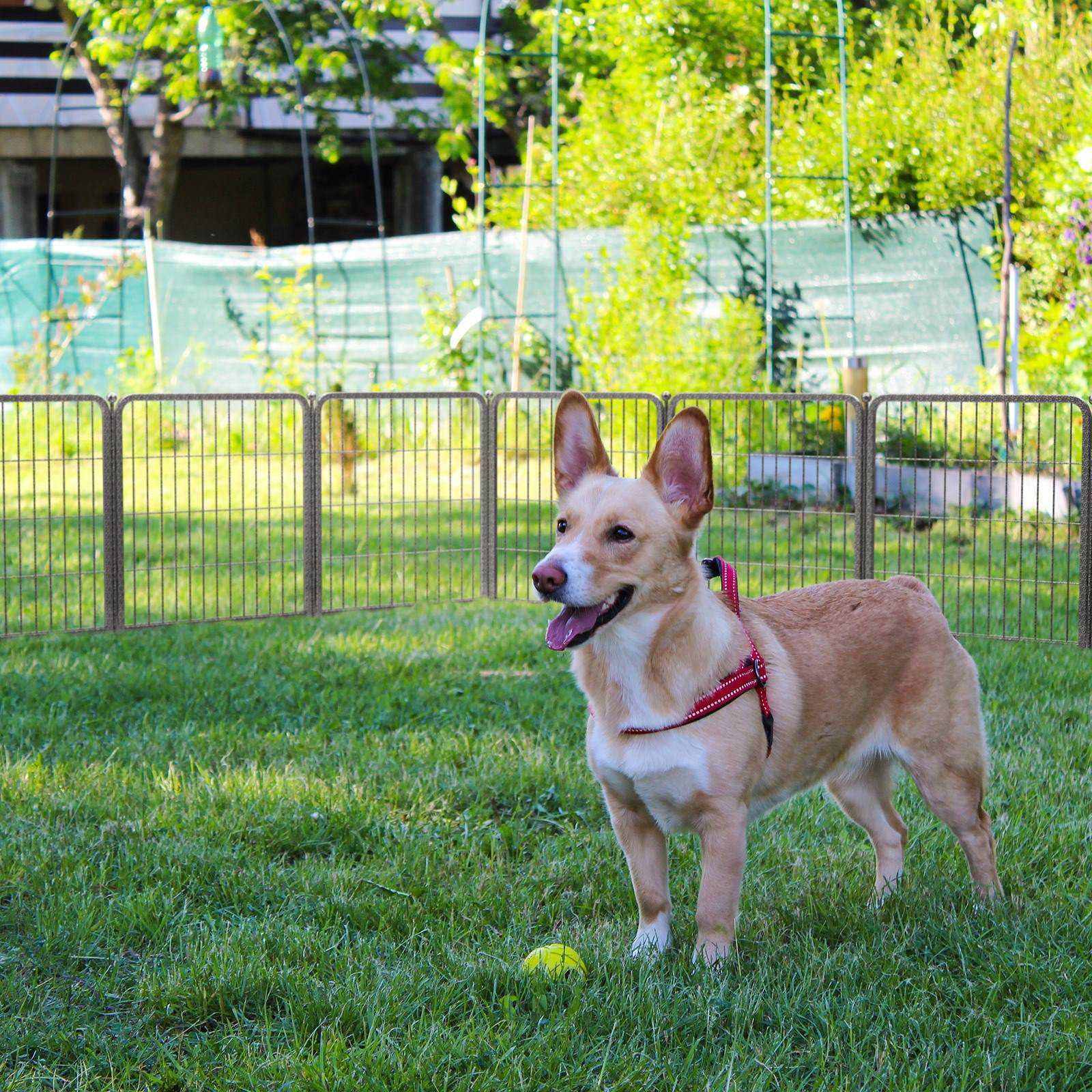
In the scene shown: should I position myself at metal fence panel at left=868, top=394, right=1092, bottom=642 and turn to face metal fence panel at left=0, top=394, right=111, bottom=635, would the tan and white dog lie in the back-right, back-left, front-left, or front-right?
front-left

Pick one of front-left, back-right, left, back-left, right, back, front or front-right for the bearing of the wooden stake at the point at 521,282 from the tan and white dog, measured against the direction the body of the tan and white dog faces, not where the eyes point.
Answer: back-right

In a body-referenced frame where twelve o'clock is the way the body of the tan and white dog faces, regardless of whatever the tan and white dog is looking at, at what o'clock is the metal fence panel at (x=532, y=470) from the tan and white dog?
The metal fence panel is roughly at 4 o'clock from the tan and white dog.

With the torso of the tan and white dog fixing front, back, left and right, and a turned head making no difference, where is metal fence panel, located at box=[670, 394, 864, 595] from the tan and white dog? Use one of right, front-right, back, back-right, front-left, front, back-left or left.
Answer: back-right

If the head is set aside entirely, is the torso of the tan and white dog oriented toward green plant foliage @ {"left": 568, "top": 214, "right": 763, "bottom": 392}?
no

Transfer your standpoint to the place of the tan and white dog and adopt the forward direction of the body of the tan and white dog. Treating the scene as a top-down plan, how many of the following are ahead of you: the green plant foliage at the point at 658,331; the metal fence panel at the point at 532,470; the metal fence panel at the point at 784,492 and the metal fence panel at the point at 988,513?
0

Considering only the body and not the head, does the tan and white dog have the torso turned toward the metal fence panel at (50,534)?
no

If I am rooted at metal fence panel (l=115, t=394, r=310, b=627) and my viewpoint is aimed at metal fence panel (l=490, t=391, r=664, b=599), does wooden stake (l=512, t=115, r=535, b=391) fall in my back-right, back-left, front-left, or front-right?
front-left

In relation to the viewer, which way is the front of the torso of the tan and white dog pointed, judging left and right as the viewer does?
facing the viewer and to the left of the viewer

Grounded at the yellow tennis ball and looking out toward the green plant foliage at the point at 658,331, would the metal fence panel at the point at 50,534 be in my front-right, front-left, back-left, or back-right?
front-left

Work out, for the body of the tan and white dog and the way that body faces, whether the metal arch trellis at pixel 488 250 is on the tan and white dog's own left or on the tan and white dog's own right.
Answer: on the tan and white dog's own right
